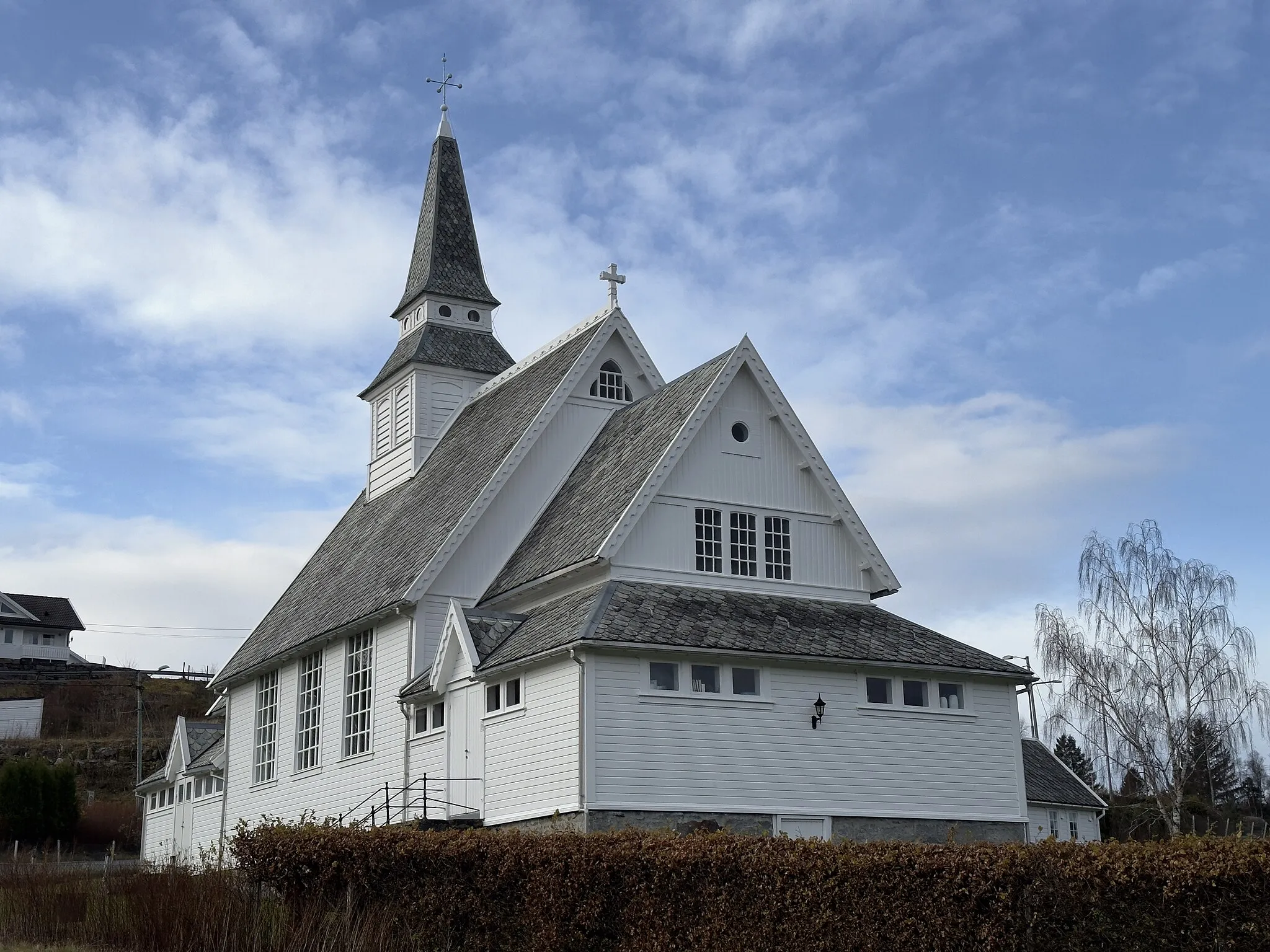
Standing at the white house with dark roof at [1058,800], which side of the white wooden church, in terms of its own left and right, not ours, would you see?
right

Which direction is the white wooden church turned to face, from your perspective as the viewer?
facing away from the viewer and to the left of the viewer

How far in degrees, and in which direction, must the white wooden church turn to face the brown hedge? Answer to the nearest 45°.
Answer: approximately 135° to its left
